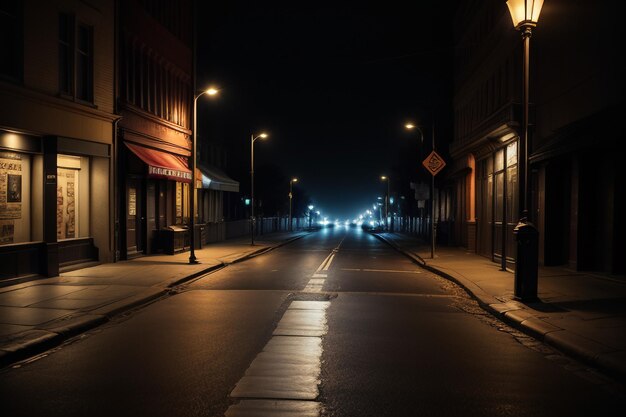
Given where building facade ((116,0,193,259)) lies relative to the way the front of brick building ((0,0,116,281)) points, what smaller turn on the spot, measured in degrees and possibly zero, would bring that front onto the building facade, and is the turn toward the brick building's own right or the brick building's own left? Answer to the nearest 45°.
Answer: approximately 90° to the brick building's own left

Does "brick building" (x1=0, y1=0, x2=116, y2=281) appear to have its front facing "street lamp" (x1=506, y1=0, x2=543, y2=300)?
yes

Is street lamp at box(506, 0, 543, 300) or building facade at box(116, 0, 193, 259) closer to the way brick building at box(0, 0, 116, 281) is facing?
the street lamp

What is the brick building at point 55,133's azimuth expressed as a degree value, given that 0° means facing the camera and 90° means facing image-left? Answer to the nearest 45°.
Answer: approximately 315°
